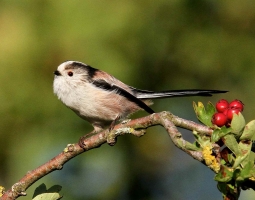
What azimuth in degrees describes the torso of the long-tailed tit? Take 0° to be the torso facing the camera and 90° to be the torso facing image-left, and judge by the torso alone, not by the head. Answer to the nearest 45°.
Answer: approximately 90°
